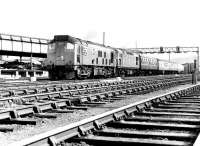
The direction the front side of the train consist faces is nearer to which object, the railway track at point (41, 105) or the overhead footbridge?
the railway track

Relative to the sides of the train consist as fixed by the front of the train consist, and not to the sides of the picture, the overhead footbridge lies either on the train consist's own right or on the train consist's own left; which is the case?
on the train consist's own right

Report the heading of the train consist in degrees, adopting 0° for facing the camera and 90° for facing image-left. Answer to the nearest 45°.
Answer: approximately 45°

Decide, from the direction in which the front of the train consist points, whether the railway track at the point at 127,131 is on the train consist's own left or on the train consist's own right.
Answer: on the train consist's own left
